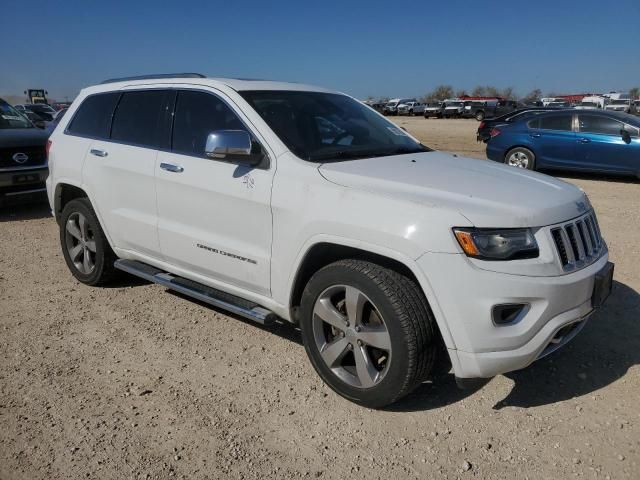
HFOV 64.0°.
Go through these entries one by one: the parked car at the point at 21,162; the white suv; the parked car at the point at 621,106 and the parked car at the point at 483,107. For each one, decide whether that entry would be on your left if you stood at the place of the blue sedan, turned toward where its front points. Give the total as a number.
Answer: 2

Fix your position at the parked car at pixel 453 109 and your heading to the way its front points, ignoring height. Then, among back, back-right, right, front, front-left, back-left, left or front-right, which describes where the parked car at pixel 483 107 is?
left

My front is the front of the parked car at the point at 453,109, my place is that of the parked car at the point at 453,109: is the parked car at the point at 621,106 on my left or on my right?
on my left

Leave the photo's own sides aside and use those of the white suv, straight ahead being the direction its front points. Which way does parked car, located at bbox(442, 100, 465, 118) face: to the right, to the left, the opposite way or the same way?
to the right

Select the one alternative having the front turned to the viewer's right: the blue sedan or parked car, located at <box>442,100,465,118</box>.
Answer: the blue sedan

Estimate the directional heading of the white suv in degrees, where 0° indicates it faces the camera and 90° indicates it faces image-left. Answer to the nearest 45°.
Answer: approximately 315°

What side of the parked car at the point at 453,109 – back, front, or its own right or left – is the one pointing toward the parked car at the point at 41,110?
front

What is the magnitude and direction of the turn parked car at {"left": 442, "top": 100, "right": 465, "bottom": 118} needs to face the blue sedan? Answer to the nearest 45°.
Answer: approximately 45° to its left

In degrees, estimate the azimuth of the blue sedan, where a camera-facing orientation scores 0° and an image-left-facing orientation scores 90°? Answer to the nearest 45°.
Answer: approximately 270°

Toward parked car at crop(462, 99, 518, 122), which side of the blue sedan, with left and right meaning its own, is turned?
left

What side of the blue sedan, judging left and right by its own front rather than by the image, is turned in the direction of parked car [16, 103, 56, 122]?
back

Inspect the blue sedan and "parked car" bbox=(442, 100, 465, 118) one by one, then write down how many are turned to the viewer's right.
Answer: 1

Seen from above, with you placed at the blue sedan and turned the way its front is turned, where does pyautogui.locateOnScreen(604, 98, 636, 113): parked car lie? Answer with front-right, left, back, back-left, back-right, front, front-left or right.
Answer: left
